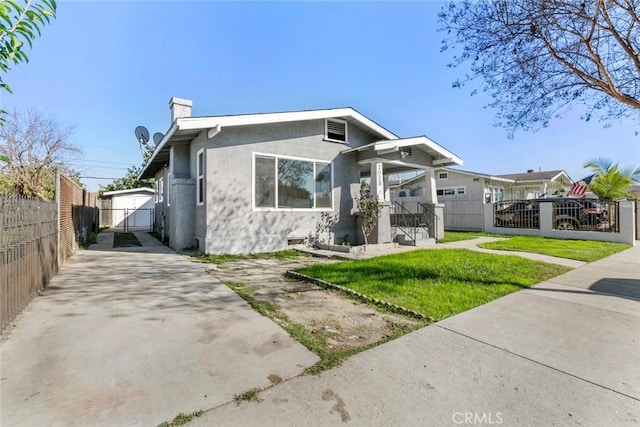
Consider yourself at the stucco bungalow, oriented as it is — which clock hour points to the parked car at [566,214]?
The parked car is roughly at 10 o'clock from the stucco bungalow.

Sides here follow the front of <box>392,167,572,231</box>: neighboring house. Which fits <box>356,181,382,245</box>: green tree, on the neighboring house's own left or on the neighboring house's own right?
on the neighboring house's own right

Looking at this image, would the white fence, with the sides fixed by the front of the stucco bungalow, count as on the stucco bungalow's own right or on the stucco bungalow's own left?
on the stucco bungalow's own left

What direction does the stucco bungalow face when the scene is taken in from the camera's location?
facing the viewer and to the right of the viewer

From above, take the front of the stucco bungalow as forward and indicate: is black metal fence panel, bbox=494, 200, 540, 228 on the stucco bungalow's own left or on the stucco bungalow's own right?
on the stucco bungalow's own left

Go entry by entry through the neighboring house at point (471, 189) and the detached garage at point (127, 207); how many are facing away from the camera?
0

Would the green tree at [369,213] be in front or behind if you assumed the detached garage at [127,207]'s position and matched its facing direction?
in front

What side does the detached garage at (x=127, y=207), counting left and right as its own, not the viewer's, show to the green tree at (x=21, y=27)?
front

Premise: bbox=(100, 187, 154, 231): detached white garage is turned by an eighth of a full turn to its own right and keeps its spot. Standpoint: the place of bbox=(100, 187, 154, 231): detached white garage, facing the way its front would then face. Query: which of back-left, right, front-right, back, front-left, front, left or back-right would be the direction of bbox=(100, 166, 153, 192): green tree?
back-right

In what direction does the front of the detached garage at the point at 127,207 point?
toward the camera

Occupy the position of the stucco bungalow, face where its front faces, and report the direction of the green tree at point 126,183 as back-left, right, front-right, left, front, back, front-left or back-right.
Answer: back
